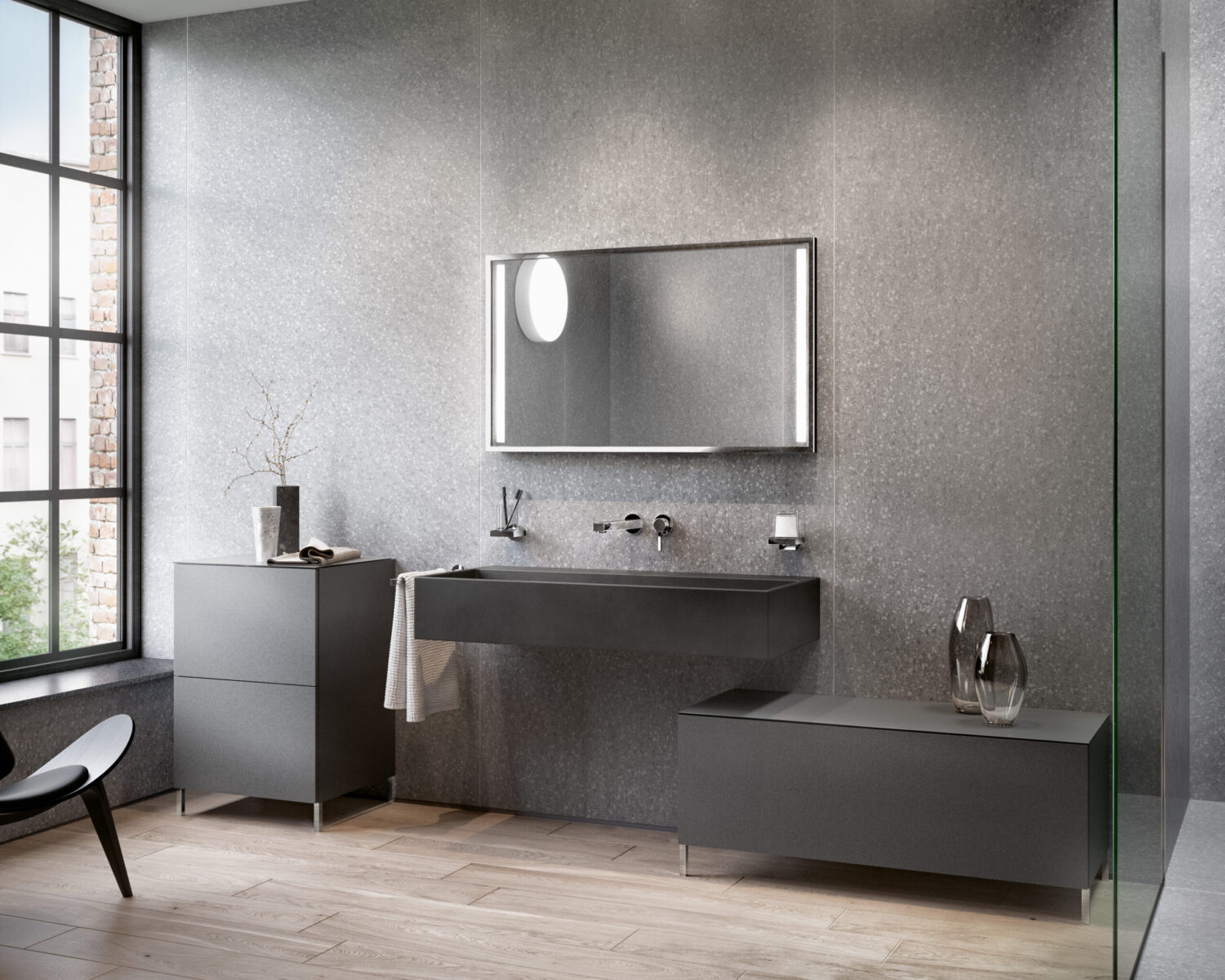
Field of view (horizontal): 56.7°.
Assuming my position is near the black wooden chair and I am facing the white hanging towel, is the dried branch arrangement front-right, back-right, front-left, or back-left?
front-left

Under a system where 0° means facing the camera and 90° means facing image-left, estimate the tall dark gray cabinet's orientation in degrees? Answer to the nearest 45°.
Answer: approximately 45°

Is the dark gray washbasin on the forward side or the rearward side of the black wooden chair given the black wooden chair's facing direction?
on the forward side

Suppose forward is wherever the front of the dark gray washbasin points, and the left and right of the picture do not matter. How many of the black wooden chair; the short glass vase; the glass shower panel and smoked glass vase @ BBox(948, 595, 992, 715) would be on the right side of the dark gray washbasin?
1

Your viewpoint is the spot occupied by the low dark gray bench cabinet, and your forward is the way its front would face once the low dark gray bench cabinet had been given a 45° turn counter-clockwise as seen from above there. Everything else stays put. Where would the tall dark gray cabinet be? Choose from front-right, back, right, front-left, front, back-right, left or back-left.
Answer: back-right

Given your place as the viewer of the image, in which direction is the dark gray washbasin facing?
facing the viewer

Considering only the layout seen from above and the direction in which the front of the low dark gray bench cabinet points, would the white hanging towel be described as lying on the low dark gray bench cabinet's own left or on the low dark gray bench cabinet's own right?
on the low dark gray bench cabinet's own right

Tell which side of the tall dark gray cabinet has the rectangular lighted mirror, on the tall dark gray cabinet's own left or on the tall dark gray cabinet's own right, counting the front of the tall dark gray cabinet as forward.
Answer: on the tall dark gray cabinet's own left

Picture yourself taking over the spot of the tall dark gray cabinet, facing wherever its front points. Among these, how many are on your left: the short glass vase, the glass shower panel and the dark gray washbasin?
3

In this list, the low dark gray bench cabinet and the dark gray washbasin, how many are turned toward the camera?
2

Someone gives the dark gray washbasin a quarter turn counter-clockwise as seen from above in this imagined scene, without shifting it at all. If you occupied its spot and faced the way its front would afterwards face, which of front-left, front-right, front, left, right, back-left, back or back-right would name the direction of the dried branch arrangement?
back-left

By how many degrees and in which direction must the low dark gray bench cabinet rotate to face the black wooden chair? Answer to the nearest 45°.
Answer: approximately 90° to its right
